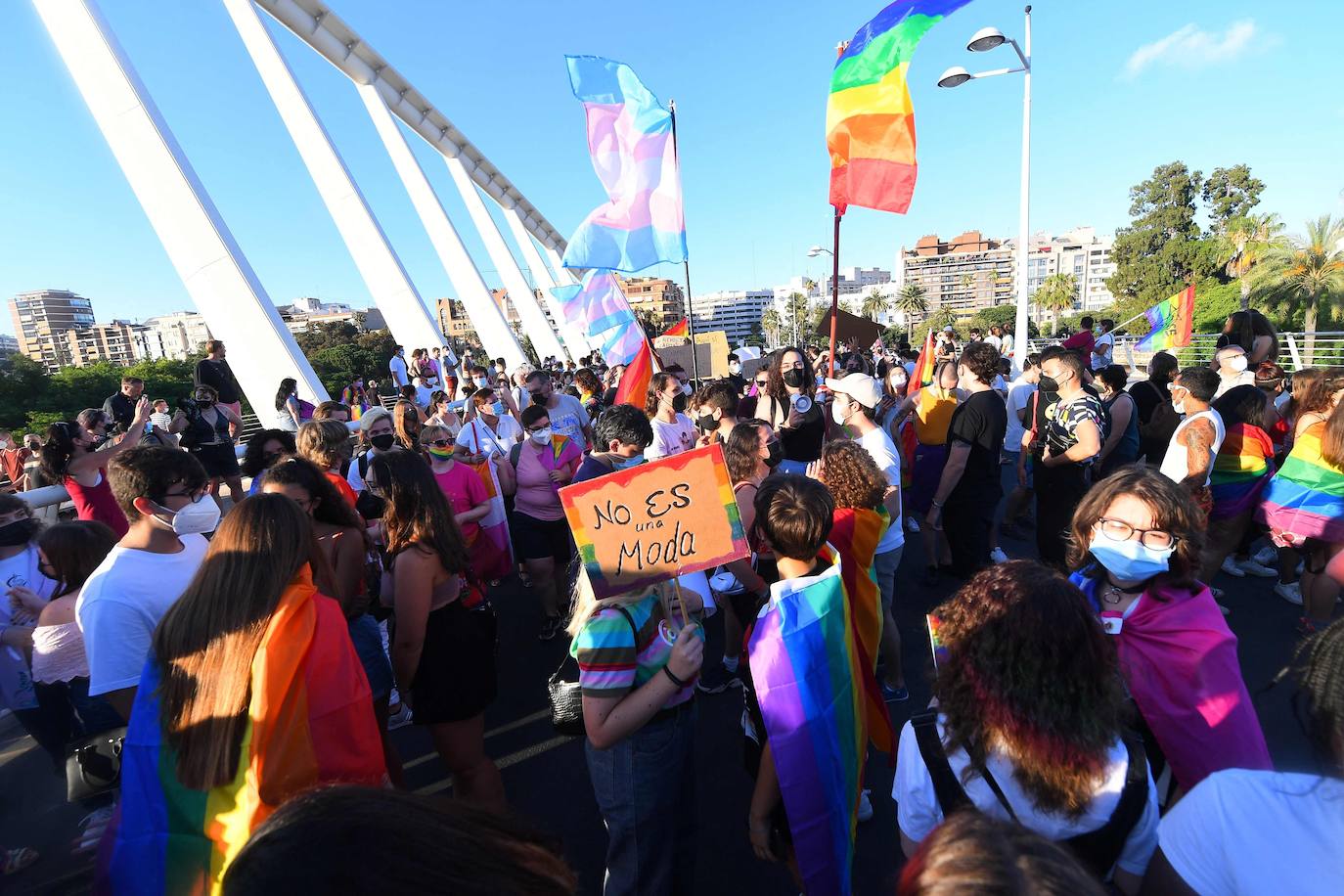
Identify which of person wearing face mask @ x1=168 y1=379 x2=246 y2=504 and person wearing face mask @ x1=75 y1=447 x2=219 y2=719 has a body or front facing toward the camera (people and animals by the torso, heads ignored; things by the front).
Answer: person wearing face mask @ x1=168 y1=379 x2=246 y2=504

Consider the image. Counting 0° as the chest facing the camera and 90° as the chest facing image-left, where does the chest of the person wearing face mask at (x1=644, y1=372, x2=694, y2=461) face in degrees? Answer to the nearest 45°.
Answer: approximately 315°

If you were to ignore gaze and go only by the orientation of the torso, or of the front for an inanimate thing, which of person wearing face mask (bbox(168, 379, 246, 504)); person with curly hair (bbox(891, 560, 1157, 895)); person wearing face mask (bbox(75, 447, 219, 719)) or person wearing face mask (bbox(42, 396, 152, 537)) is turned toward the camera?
person wearing face mask (bbox(168, 379, 246, 504))

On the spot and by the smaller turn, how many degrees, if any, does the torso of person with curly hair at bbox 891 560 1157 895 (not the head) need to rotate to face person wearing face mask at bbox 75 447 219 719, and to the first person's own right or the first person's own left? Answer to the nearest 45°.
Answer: approximately 90° to the first person's own left

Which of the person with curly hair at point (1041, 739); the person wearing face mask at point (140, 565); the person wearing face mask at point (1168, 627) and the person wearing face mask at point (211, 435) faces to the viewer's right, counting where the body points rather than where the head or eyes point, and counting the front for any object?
the person wearing face mask at point (140, 565)

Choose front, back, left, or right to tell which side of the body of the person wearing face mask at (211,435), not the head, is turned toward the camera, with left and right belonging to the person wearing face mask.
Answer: front

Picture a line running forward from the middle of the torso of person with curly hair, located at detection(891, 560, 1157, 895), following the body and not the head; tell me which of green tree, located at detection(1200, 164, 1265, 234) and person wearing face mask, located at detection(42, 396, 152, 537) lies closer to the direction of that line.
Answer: the green tree

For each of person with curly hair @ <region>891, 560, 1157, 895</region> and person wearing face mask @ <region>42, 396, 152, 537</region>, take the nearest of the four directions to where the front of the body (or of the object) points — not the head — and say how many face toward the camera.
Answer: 0

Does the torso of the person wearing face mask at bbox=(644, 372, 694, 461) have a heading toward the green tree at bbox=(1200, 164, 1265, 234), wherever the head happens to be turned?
no

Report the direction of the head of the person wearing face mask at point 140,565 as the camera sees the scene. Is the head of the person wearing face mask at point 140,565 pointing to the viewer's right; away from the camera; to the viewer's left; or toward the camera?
to the viewer's right

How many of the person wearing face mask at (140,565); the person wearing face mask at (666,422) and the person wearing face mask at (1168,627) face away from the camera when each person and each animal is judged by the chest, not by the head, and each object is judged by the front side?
0

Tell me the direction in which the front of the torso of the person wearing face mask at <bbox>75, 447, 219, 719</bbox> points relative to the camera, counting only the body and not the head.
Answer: to the viewer's right

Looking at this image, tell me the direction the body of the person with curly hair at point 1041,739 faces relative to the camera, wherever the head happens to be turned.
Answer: away from the camera

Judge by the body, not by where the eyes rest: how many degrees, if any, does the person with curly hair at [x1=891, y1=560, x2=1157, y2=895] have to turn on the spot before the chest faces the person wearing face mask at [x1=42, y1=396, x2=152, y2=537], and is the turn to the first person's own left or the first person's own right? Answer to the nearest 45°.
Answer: approximately 90° to the first person's own left

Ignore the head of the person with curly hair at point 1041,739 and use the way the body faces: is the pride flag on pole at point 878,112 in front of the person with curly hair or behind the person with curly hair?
in front

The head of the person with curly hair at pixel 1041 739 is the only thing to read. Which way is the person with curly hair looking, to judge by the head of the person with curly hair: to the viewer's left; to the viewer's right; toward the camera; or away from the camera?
away from the camera
